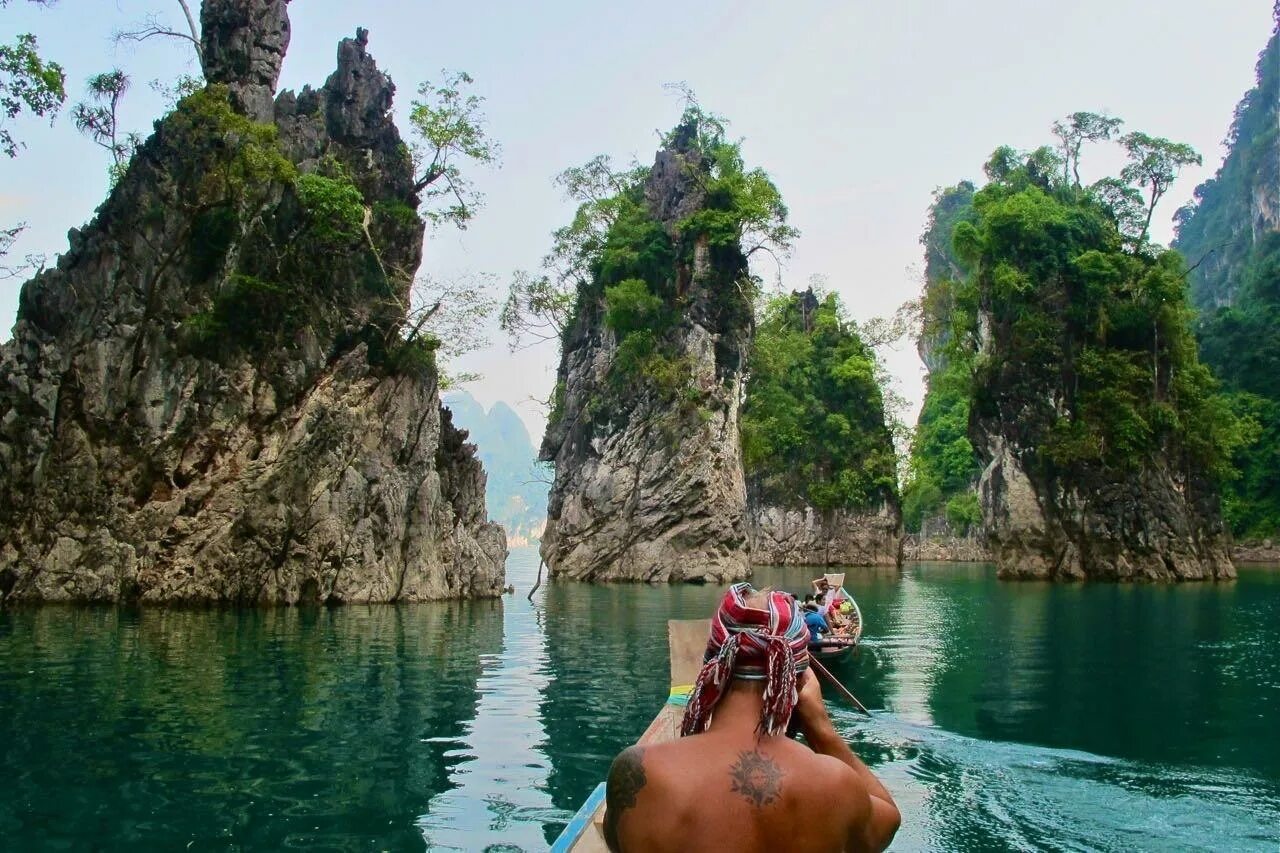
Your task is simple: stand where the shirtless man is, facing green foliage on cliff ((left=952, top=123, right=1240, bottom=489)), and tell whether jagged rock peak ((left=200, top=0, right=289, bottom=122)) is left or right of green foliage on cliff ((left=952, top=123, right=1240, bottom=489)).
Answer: left

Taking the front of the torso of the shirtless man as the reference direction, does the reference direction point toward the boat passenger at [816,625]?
yes

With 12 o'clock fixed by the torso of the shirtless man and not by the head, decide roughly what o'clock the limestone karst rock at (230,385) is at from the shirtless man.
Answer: The limestone karst rock is roughly at 11 o'clock from the shirtless man.

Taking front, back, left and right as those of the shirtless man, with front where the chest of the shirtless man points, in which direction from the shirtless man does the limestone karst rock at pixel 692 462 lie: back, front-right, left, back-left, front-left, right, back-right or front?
front

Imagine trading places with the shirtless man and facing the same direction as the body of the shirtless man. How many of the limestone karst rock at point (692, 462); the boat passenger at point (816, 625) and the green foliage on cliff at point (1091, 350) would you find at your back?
0

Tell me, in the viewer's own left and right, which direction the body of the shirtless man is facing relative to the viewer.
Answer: facing away from the viewer

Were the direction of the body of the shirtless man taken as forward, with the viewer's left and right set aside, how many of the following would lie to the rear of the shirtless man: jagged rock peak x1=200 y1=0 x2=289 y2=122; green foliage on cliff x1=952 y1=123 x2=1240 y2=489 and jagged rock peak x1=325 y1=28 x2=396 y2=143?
0

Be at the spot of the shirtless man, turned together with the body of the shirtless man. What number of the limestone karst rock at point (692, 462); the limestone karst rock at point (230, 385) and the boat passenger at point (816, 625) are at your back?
0

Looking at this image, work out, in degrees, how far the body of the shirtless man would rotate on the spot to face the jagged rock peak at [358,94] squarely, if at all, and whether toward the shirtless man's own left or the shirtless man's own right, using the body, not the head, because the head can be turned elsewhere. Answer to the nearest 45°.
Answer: approximately 45° to the shirtless man's own left

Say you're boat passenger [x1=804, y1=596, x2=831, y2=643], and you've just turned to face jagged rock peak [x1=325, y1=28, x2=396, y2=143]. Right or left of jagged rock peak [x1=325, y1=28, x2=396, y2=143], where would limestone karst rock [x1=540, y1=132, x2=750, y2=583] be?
right

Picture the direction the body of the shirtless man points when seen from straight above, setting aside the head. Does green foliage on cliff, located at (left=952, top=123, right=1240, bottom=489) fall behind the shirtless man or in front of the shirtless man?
in front
